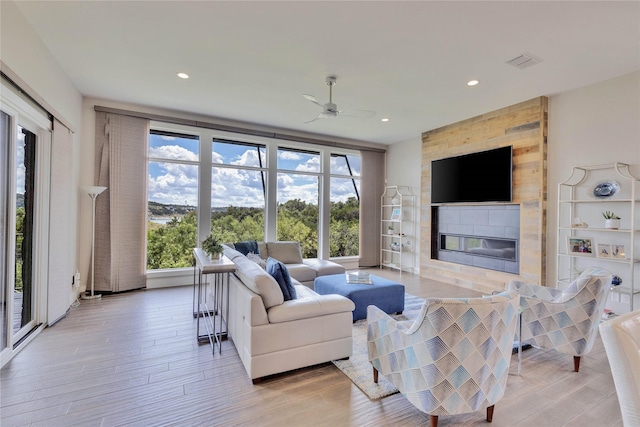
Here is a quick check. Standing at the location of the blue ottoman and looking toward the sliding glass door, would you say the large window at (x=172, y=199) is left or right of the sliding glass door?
right

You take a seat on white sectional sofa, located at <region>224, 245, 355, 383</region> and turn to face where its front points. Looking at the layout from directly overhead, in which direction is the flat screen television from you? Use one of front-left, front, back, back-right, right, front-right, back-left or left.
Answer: front

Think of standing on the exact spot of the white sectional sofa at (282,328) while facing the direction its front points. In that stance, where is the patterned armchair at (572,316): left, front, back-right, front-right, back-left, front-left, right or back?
front-right

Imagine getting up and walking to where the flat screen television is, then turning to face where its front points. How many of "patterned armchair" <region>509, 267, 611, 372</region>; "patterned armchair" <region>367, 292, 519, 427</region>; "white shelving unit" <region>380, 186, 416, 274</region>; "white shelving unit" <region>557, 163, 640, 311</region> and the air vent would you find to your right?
1

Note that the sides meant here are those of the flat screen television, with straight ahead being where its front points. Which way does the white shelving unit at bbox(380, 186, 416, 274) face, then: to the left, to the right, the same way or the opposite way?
the same way

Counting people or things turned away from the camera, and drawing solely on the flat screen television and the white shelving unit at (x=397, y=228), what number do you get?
0

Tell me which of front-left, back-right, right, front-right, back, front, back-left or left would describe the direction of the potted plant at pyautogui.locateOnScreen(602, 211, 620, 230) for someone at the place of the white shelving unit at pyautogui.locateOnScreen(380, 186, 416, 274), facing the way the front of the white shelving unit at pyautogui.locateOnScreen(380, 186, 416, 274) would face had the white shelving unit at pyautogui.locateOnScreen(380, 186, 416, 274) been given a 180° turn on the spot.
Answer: right

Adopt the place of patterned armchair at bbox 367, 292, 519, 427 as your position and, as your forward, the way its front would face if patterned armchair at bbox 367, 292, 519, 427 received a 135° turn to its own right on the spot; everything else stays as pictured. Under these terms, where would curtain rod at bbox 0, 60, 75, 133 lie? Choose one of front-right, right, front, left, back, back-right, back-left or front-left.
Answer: back

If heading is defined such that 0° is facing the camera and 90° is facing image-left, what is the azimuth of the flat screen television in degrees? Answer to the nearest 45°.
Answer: approximately 45°

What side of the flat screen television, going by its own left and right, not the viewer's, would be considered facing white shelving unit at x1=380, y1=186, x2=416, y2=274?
right

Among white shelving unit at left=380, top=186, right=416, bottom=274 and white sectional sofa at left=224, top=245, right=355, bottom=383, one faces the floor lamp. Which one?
the white shelving unit

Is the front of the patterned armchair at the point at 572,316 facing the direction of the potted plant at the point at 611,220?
no

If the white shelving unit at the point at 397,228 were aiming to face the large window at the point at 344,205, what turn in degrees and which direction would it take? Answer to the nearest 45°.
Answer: approximately 45° to its right

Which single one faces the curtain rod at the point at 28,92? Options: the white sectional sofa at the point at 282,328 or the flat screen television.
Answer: the flat screen television

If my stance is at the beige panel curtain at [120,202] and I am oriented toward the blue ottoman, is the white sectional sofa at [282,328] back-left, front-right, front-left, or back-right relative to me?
front-right
